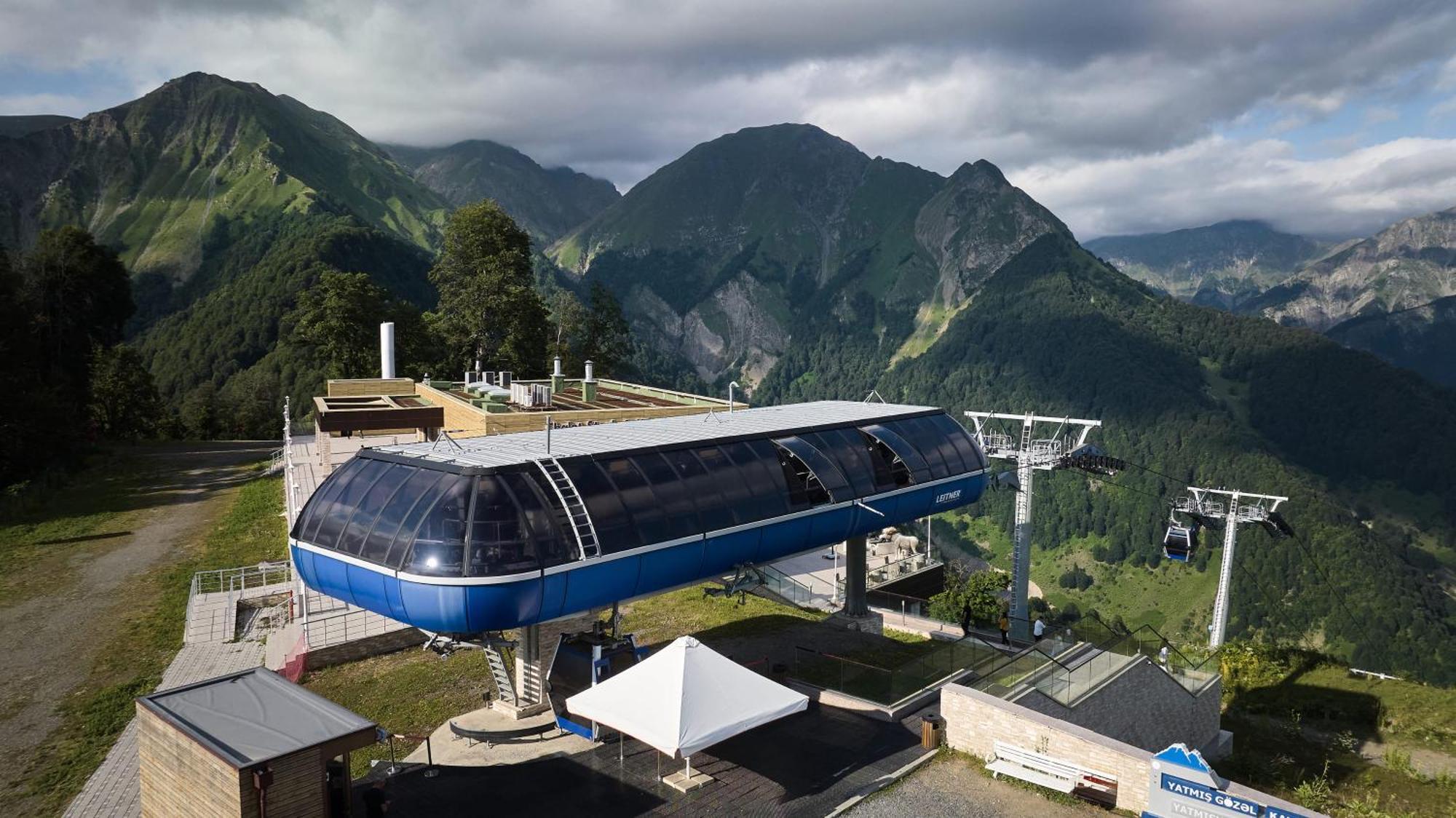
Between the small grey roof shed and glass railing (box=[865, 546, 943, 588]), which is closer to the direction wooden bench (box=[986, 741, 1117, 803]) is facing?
the small grey roof shed

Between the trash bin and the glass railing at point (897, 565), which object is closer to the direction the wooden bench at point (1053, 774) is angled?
the trash bin

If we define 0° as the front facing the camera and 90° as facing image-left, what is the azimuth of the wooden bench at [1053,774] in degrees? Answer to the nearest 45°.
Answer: approximately 45°

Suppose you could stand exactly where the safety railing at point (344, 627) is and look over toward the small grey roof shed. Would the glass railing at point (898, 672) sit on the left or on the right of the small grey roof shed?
left

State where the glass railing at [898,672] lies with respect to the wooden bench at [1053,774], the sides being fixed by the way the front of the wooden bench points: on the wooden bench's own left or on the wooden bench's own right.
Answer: on the wooden bench's own right

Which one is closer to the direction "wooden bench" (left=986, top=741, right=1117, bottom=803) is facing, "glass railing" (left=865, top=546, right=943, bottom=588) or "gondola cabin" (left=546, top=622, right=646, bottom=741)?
the gondola cabin

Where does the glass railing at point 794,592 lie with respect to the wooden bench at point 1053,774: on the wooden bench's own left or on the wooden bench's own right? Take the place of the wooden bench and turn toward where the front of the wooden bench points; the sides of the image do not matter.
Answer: on the wooden bench's own right

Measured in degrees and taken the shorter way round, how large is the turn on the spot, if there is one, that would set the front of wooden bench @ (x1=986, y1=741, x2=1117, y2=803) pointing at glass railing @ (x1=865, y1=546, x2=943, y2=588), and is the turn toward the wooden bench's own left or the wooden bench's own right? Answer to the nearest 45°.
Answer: approximately 135° to the wooden bench's own right

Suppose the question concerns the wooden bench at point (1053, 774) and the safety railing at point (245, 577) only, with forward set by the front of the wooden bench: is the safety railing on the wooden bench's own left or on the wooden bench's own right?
on the wooden bench's own right

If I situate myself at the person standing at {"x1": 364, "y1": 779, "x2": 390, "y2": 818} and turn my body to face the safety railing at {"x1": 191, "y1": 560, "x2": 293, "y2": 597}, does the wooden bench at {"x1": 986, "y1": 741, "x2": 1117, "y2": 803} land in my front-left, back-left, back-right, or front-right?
back-right
